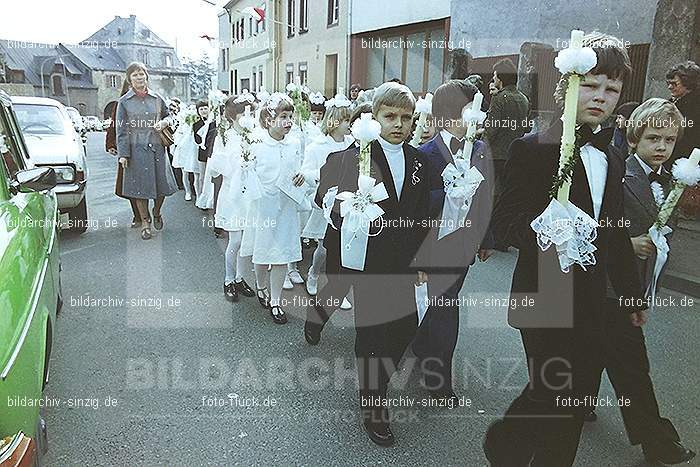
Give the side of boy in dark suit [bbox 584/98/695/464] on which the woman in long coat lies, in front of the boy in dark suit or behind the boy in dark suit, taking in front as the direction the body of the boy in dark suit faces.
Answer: behind

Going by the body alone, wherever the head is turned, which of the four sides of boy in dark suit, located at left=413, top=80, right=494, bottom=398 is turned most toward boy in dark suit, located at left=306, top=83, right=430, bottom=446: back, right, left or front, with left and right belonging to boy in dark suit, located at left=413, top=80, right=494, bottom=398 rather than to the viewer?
right

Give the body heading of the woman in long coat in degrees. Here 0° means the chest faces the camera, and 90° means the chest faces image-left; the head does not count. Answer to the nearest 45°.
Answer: approximately 0°

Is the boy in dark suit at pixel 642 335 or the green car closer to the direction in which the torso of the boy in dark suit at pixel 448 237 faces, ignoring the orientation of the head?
the boy in dark suit

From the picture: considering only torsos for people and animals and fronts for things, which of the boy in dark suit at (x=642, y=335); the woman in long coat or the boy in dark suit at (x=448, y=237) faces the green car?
the woman in long coat

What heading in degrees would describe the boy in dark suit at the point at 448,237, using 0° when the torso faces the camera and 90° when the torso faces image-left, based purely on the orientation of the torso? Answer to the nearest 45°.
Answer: approximately 315°

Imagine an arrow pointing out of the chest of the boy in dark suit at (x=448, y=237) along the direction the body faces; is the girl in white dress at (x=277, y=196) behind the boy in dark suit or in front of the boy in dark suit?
behind

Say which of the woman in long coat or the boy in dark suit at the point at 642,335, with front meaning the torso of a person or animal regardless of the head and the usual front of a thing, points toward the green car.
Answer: the woman in long coat

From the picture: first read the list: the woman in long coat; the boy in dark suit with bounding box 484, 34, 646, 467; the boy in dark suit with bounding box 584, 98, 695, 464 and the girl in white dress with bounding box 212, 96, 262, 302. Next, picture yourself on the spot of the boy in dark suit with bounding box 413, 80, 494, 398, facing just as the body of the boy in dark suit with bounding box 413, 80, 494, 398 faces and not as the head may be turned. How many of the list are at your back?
2

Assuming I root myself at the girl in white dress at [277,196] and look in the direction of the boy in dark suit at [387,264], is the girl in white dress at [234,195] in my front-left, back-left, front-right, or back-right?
back-right
